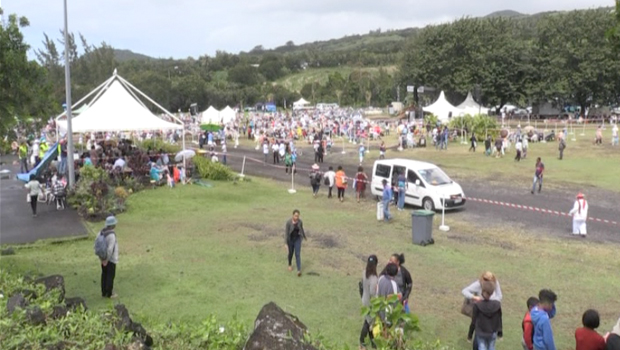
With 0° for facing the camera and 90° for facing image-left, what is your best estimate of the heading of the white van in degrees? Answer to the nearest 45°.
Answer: approximately 315°

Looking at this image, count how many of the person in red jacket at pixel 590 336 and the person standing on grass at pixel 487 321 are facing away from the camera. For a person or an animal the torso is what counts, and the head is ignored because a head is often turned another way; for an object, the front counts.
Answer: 2

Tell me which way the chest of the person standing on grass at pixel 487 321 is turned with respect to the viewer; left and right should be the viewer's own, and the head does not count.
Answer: facing away from the viewer

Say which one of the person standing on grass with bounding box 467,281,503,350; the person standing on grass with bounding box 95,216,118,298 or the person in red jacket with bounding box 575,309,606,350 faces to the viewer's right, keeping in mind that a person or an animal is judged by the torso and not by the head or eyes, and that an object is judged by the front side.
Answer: the person standing on grass with bounding box 95,216,118,298

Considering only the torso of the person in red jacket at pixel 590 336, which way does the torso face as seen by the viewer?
away from the camera

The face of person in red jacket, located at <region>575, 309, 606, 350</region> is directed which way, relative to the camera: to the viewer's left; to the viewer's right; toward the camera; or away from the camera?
away from the camera

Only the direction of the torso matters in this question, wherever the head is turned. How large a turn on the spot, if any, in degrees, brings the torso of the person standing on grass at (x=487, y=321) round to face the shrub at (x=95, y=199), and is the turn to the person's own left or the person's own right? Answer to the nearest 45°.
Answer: approximately 45° to the person's own left

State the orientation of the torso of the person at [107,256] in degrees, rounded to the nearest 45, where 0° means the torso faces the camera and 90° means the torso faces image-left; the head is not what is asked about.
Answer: approximately 270°

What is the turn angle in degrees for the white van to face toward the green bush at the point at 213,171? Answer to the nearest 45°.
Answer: approximately 180°

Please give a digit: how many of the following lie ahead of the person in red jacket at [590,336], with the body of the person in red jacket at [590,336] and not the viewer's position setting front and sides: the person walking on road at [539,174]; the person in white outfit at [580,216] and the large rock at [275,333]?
2

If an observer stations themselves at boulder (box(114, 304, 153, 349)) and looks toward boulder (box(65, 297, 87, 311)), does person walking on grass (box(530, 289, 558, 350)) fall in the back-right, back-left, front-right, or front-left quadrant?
back-right
